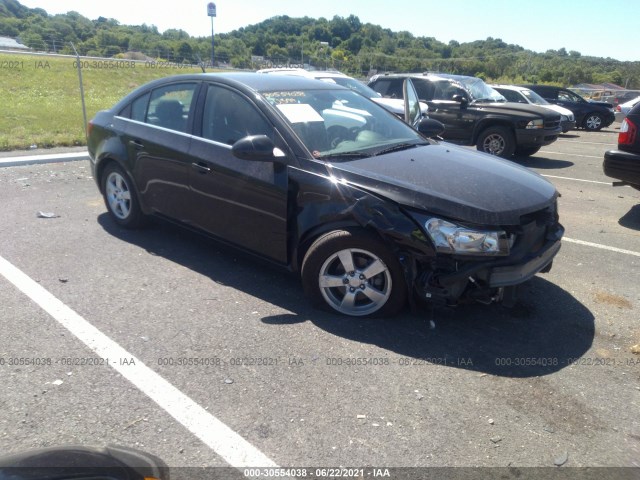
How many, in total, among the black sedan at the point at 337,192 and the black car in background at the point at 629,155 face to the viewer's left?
0

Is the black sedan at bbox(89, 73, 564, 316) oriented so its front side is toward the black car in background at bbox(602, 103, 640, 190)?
no

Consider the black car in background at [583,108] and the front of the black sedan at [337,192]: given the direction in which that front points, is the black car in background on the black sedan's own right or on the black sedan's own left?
on the black sedan's own left

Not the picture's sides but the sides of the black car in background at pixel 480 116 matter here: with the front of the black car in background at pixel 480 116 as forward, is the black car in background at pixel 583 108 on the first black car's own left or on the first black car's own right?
on the first black car's own left

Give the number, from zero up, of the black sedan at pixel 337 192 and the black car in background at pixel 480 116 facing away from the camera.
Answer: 0

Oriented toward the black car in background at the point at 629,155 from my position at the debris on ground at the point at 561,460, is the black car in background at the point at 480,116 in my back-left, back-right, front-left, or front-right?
front-left

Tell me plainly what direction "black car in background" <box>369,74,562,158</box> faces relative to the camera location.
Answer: facing the viewer and to the right of the viewer

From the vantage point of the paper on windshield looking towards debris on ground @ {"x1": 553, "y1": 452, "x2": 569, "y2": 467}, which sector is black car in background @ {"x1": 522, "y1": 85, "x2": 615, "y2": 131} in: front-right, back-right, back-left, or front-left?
back-left

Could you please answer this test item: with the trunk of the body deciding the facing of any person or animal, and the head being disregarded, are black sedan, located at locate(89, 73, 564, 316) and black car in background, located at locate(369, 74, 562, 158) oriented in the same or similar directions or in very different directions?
same or similar directions

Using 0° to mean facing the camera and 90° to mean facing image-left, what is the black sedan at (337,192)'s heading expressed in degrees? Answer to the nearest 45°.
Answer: approximately 315°

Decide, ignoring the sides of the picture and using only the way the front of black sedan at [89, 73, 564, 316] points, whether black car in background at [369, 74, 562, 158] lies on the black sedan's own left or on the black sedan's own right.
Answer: on the black sedan's own left
